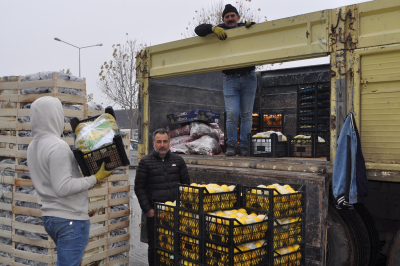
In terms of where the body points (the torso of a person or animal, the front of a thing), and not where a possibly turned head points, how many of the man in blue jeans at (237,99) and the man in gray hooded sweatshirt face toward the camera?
1

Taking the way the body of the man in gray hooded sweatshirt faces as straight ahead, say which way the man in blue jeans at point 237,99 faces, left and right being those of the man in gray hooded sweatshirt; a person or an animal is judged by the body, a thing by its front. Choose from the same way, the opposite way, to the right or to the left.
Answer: the opposite way

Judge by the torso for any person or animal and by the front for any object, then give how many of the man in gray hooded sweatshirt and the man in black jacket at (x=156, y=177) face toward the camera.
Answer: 1

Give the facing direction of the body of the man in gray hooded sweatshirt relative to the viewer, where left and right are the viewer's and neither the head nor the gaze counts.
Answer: facing away from the viewer and to the right of the viewer

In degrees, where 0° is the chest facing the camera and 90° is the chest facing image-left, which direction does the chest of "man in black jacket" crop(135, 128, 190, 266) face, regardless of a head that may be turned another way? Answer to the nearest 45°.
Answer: approximately 0°

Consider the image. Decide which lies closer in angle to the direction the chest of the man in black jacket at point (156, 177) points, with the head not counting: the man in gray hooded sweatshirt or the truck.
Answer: the man in gray hooded sweatshirt
